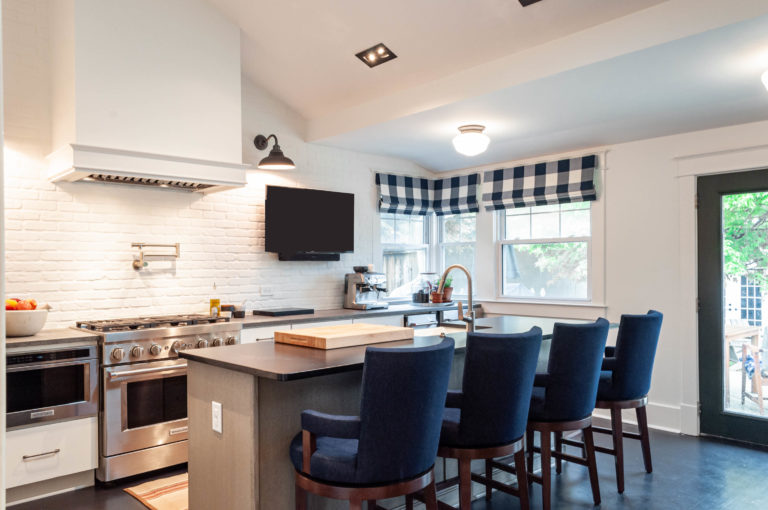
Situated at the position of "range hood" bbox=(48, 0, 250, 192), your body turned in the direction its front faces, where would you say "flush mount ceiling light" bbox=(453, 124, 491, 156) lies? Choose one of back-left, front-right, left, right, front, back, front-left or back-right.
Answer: front-left

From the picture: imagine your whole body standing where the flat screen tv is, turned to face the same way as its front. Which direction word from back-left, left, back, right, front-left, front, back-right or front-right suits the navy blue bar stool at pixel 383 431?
front-right

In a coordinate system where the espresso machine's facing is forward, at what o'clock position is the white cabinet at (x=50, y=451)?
The white cabinet is roughly at 3 o'clock from the espresso machine.

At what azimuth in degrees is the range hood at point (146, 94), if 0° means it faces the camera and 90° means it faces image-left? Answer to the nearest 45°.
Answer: approximately 315°

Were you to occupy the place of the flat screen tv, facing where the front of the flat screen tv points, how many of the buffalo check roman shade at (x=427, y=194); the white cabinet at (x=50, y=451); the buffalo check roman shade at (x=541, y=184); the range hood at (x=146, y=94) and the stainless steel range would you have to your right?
3

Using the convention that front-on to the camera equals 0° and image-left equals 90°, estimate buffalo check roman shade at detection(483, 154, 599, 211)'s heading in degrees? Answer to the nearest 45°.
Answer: approximately 45°

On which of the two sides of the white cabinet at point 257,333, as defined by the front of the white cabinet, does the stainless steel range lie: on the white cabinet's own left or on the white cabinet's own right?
on the white cabinet's own right
